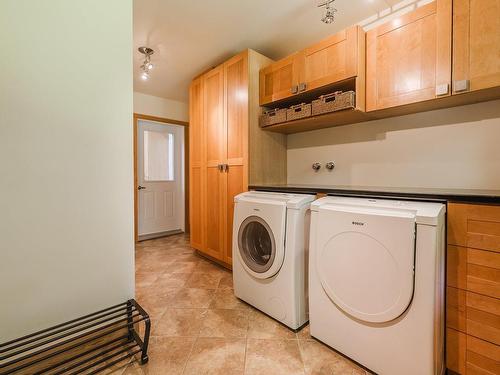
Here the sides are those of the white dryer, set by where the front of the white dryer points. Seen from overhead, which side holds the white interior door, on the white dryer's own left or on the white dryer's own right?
on the white dryer's own right

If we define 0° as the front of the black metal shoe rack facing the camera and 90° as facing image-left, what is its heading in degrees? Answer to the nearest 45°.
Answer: approximately 315°

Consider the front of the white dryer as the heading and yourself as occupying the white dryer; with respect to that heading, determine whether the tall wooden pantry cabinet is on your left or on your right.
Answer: on your right

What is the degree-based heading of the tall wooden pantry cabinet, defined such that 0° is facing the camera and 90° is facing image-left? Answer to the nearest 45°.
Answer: approximately 45°

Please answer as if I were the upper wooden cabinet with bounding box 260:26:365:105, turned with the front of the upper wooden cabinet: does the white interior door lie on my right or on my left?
on my right

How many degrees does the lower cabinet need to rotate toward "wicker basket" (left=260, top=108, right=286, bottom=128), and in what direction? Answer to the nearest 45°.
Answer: approximately 45° to its right

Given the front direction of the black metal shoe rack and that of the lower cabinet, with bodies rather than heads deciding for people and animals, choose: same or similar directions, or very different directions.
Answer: very different directions

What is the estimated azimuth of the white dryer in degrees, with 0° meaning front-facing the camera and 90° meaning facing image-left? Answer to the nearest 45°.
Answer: approximately 45°

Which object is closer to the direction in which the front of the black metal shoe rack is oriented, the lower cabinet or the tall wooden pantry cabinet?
the lower cabinet

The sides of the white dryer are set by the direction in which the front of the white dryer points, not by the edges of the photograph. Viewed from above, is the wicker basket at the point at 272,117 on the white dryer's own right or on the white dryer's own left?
on the white dryer's own right

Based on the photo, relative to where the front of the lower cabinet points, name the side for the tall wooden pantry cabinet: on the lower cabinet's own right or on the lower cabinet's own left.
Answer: on the lower cabinet's own right
